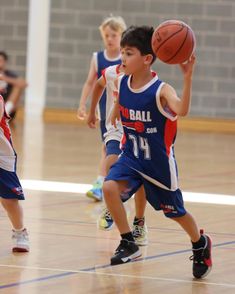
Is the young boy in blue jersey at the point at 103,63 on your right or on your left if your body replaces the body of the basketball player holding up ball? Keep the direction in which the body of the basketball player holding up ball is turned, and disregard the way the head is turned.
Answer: on your right

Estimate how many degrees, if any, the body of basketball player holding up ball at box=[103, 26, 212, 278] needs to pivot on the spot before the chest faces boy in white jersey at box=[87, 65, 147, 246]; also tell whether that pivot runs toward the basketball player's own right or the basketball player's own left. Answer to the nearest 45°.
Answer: approximately 135° to the basketball player's own right

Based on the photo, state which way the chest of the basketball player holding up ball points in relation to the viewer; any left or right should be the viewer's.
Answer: facing the viewer and to the left of the viewer

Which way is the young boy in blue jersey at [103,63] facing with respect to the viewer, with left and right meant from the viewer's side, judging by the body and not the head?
facing the viewer

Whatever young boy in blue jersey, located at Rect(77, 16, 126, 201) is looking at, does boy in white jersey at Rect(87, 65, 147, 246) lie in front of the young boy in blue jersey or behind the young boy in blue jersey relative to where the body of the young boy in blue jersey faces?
in front

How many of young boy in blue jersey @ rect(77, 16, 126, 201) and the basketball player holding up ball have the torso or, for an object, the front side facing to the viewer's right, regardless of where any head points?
0

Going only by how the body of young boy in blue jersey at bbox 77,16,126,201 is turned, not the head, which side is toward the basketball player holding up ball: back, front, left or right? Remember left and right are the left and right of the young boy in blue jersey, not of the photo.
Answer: front

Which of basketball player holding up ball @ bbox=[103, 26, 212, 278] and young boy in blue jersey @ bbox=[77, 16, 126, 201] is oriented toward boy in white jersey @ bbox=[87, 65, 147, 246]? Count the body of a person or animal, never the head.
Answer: the young boy in blue jersey
